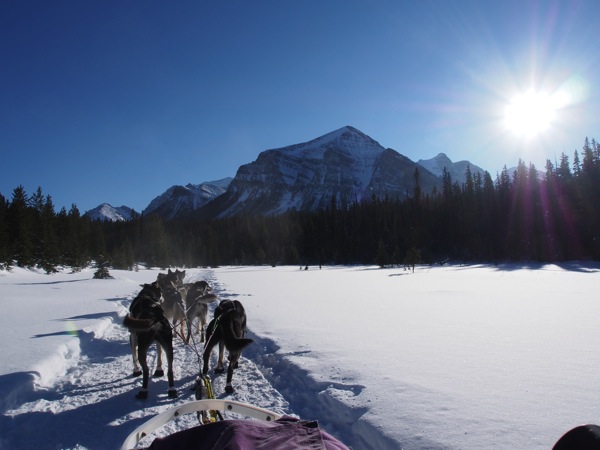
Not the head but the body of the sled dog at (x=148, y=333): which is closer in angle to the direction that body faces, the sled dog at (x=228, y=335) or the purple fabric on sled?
the sled dog

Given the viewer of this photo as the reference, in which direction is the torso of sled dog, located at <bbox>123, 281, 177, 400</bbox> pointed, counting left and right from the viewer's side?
facing away from the viewer

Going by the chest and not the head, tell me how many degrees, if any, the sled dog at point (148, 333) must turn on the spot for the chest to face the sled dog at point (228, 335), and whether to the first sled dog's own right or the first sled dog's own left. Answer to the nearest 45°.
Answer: approximately 90° to the first sled dog's own right

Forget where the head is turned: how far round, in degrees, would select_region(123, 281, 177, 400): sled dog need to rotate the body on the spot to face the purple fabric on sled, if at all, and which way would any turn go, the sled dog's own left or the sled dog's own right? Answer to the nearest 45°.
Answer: approximately 180°
